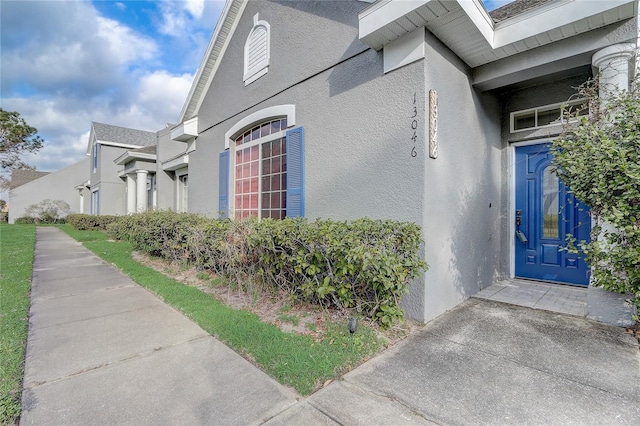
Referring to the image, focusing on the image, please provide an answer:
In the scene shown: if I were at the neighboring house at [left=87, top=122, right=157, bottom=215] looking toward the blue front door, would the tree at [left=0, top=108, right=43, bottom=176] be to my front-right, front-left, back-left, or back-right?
back-right

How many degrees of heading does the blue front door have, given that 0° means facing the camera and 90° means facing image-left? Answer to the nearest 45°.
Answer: approximately 0°

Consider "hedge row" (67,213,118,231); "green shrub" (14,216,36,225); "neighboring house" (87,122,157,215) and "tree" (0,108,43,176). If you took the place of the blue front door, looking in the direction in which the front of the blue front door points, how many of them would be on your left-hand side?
0

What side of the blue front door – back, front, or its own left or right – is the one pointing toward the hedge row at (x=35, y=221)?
right

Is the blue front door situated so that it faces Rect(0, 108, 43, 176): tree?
no

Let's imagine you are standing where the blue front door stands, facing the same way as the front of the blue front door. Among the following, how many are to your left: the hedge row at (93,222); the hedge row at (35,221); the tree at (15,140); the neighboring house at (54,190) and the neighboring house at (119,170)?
0

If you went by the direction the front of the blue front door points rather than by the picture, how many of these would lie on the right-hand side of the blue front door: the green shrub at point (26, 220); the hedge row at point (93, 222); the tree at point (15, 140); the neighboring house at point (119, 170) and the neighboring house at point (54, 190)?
5

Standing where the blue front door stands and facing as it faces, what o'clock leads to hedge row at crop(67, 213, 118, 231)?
The hedge row is roughly at 3 o'clock from the blue front door.

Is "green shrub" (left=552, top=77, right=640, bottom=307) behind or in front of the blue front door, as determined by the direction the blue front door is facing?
in front

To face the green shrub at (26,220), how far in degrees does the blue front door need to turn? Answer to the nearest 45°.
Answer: approximately 90° to its right

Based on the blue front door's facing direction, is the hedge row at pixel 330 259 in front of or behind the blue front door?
in front

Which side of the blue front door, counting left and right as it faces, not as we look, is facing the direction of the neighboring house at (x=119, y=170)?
right

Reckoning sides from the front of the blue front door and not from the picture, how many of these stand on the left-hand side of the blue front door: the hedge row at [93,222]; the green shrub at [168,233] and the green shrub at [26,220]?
0
